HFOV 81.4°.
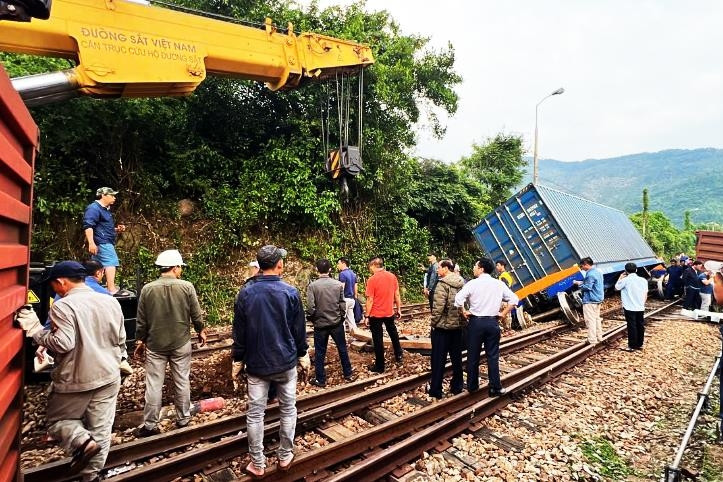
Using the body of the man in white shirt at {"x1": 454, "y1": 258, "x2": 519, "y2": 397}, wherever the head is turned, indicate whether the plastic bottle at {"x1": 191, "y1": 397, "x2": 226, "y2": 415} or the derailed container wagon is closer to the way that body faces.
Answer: the derailed container wagon

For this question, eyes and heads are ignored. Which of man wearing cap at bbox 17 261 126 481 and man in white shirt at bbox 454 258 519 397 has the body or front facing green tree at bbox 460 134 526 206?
the man in white shirt

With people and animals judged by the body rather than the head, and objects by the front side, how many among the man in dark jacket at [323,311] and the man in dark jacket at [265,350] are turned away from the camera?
2

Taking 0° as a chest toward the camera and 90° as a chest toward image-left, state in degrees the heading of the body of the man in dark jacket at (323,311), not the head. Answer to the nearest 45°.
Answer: approximately 180°

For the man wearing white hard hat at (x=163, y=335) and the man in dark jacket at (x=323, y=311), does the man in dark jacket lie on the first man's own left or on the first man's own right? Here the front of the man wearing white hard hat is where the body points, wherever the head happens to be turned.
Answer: on the first man's own right

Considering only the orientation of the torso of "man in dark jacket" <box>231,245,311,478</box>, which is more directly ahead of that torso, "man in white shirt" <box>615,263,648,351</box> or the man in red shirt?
the man in red shirt

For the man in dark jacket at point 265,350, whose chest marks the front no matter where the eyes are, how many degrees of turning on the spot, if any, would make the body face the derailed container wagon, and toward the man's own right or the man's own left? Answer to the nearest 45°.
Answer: approximately 45° to the man's own right

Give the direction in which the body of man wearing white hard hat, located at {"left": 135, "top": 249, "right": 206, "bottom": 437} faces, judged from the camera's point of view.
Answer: away from the camera

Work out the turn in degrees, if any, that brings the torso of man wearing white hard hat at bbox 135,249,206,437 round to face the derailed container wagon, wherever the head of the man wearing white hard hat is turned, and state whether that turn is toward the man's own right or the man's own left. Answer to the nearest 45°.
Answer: approximately 90° to the man's own right

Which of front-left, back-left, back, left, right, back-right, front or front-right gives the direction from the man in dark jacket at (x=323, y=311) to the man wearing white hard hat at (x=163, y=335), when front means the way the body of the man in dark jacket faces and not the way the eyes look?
back-left

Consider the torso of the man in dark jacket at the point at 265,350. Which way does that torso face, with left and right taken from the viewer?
facing away from the viewer
